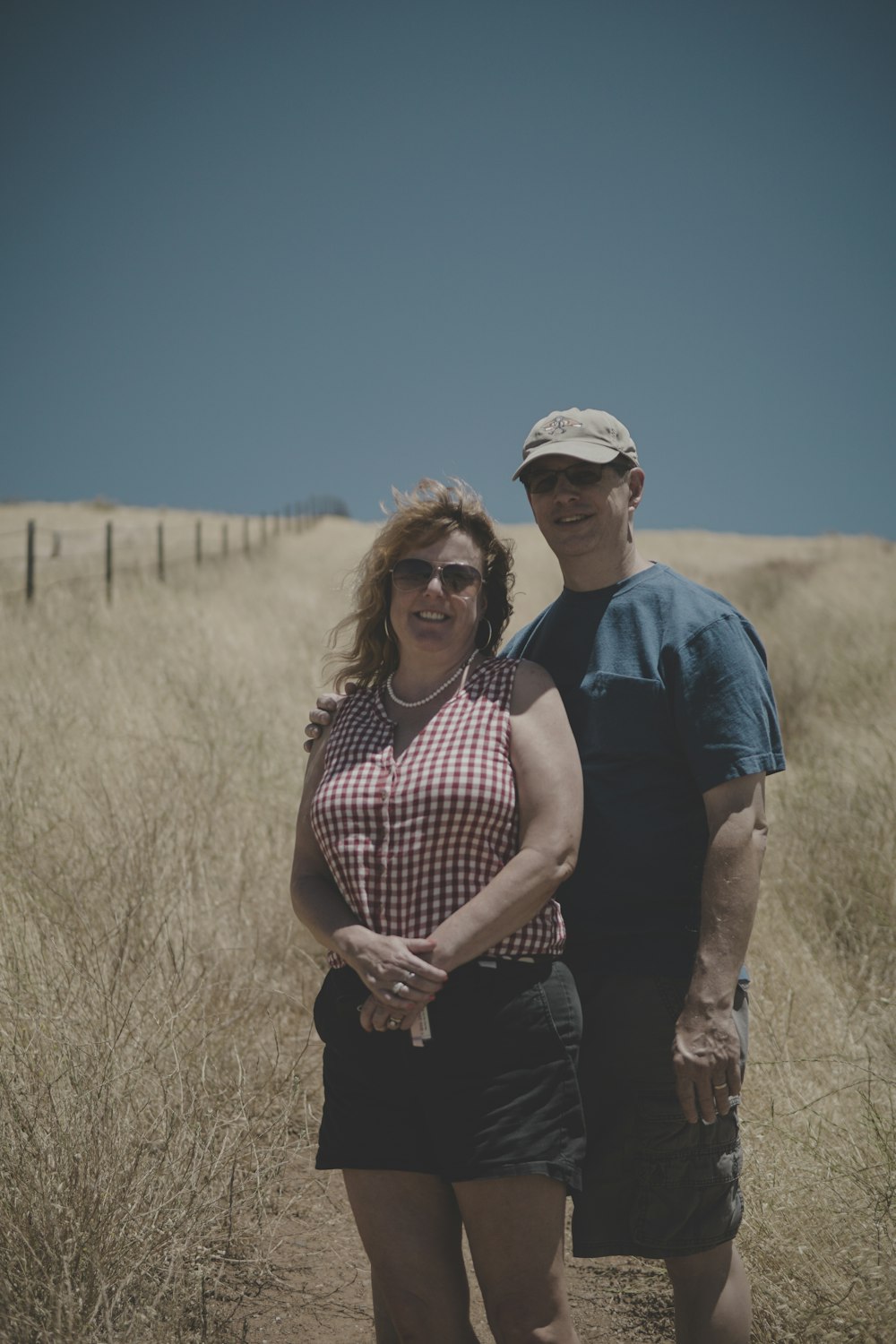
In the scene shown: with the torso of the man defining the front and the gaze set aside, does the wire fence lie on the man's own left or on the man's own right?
on the man's own right

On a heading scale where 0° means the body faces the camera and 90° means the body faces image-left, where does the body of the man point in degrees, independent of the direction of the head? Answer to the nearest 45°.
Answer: approximately 45°
